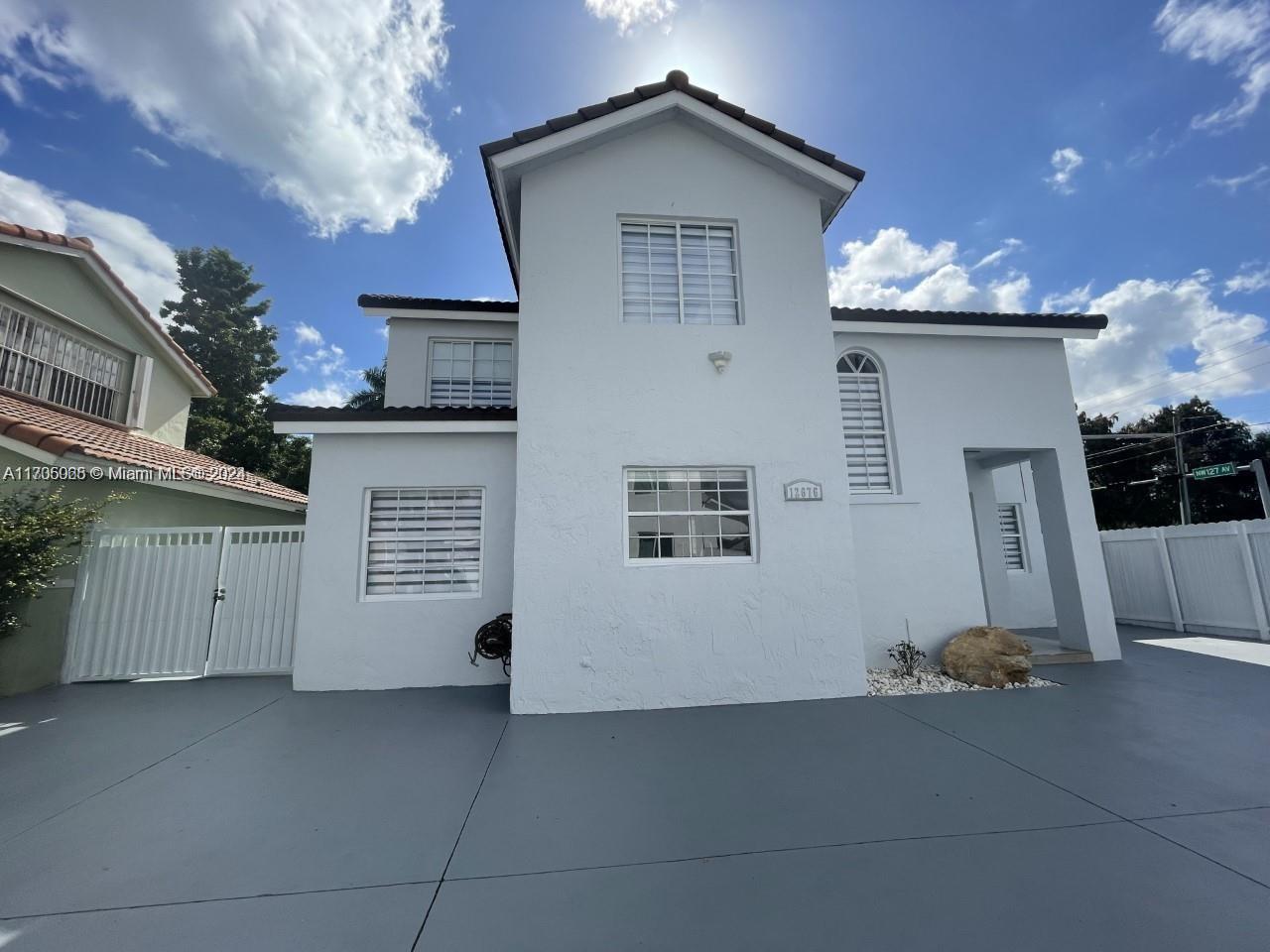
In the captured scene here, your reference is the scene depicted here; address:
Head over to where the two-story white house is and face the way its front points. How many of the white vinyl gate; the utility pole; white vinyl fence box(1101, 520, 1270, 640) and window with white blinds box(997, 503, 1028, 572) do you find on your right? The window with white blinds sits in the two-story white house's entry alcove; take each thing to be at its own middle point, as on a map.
1

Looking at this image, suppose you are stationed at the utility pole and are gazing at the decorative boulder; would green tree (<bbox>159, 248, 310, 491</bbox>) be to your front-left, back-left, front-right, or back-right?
front-right

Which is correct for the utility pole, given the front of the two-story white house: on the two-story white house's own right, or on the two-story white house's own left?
on the two-story white house's own left

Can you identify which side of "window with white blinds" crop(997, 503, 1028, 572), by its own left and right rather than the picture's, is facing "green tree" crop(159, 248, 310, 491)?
right

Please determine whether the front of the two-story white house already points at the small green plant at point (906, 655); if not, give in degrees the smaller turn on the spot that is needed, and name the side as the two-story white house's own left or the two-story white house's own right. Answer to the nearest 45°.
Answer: approximately 90° to the two-story white house's own left

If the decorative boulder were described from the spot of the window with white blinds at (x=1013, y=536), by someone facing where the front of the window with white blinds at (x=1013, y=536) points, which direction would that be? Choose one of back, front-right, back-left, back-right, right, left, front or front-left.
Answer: front

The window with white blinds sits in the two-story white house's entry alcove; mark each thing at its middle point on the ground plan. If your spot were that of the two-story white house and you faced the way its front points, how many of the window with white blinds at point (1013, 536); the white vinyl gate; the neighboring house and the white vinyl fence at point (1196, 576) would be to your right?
2

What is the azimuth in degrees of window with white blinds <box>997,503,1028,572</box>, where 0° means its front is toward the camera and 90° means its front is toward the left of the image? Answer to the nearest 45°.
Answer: approximately 0°

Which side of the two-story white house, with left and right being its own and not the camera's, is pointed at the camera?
front

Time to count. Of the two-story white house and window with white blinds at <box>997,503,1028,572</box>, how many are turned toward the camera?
2

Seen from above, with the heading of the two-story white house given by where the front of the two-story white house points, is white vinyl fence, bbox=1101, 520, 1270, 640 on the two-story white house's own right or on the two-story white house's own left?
on the two-story white house's own left

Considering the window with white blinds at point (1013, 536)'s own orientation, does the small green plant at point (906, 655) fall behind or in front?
in front

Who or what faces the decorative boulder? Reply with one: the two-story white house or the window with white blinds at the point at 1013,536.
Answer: the window with white blinds

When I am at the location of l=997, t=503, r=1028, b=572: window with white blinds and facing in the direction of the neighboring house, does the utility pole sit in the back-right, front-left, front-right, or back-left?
back-right
